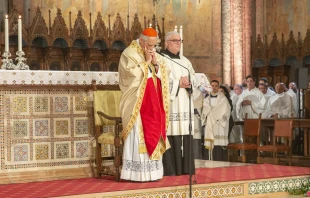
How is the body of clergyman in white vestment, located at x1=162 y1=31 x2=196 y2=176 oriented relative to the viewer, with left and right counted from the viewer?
facing the viewer and to the right of the viewer

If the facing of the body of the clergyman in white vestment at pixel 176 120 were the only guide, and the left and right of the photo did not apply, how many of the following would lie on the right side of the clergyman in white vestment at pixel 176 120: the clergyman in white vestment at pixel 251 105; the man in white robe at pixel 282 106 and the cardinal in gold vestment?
1

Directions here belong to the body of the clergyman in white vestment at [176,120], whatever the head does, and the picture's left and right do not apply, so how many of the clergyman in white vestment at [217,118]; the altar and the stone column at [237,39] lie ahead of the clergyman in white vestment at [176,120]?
0

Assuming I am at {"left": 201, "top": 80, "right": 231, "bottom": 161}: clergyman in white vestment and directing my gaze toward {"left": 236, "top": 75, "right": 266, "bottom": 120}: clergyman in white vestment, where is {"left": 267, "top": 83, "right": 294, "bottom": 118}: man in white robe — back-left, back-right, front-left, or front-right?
front-right

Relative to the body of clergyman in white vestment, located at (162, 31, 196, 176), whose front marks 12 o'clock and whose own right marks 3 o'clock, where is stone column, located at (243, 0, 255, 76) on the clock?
The stone column is roughly at 8 o'clock from the clergyman in white vestment.

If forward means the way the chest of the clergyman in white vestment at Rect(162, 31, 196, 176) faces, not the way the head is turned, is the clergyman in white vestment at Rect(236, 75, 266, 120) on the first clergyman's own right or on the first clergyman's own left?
on the first clergyman's own left

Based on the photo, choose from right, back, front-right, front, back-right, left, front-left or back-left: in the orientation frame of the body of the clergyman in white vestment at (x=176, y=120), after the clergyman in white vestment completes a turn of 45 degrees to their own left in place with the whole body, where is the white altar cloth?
back

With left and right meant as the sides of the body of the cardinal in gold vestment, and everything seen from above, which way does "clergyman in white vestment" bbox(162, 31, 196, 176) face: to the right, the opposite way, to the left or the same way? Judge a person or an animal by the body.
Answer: the same way

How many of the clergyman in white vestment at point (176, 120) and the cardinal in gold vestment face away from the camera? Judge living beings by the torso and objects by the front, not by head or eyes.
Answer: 0

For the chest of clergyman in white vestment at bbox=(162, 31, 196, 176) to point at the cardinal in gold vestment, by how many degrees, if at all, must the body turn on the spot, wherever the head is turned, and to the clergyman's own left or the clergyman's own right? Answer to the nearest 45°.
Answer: approximately 90° to the clergyman's own right
